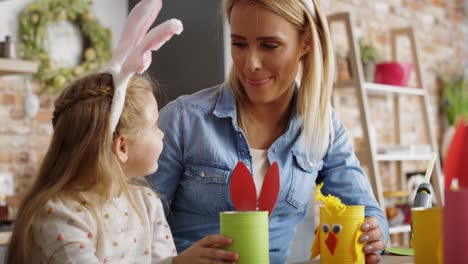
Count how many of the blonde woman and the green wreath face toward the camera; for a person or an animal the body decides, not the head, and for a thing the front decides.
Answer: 2

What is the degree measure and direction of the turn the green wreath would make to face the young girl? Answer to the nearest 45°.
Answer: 0° — it already faces them

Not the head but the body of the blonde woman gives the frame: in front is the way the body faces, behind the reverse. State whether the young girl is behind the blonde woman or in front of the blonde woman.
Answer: in front

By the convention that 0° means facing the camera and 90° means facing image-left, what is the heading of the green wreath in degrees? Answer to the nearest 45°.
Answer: approximately 0°

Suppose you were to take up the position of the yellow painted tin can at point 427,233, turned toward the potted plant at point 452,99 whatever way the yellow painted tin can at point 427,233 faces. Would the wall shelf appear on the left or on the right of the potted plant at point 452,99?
left

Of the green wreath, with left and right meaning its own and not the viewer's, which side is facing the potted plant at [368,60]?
left

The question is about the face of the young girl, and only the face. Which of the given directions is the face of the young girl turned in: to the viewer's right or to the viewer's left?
to the viewer's right

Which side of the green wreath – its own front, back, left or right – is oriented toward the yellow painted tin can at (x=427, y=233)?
front

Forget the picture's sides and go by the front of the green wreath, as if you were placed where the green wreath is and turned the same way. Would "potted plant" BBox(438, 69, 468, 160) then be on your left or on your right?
on your left

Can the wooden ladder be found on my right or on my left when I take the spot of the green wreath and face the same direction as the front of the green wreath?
on my left
